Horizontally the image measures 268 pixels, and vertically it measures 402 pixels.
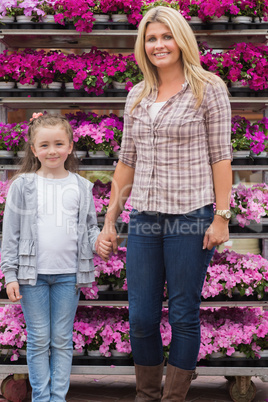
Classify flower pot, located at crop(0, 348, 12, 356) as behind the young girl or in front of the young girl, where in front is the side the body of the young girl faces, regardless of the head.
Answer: behind

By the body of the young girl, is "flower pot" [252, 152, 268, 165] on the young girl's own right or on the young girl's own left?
on the young girl's own left

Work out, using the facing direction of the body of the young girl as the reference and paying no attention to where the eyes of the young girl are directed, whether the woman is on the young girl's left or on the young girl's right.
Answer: on the young girl's left

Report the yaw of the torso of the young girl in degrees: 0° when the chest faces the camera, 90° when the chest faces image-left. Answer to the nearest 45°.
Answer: approximately 0°
